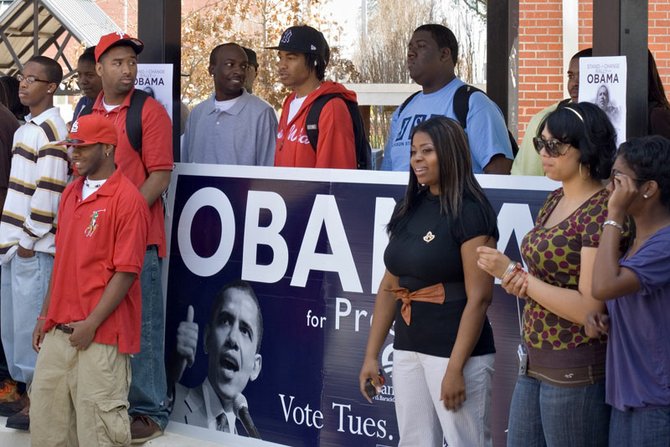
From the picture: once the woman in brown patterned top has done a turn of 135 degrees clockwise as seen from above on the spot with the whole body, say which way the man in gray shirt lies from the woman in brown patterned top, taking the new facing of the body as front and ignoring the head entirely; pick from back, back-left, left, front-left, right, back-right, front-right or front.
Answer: front-left

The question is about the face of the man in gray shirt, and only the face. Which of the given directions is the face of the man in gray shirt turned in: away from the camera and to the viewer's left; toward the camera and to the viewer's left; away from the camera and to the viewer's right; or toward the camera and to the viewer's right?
toward the camera and to the viewer's right

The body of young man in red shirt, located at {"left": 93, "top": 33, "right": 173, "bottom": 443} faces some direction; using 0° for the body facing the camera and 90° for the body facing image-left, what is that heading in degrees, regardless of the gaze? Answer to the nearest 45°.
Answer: approximately 45°

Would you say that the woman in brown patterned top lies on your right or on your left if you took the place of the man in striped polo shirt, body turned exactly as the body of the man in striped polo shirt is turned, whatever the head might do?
on your left

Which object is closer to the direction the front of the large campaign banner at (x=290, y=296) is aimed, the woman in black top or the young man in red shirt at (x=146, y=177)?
the woman in black top

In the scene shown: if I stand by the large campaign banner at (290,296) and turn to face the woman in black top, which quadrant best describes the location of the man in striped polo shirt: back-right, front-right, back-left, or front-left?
back-right

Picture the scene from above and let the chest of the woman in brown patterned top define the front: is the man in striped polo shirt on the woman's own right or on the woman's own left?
on the woman's own right

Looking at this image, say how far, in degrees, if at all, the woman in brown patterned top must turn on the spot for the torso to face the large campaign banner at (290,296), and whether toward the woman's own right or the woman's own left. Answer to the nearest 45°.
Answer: approximately 90° to the woman's own right

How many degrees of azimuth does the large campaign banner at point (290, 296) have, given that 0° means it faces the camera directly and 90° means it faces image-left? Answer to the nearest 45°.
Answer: approximately 0°

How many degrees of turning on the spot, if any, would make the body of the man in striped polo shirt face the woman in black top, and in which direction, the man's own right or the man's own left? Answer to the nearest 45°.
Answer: approximately 90° to the man's own left

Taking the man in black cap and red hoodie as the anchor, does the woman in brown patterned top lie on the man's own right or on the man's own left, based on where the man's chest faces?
on the man's own left

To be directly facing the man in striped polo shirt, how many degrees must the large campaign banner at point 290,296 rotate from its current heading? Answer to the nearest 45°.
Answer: approximately 90° to its right
